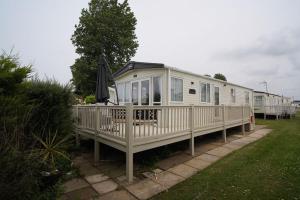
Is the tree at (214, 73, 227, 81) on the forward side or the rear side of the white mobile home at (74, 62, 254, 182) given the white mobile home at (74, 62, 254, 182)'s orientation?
on the rear side
